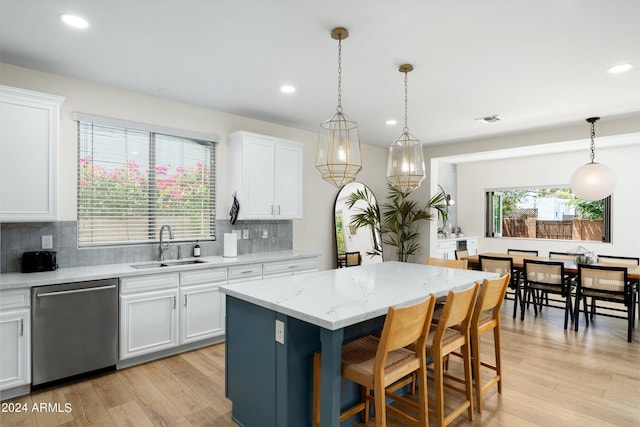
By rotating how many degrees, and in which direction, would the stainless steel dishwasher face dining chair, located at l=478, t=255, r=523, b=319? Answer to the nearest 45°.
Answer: approximately 45° to its left

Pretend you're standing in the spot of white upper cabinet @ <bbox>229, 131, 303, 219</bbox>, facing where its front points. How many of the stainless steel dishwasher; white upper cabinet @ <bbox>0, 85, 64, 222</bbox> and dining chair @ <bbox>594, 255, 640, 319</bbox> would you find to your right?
2

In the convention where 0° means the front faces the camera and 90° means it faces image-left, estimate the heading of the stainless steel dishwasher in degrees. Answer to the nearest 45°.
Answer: approximately 315°

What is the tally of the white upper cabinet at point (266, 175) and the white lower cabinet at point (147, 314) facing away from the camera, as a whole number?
0

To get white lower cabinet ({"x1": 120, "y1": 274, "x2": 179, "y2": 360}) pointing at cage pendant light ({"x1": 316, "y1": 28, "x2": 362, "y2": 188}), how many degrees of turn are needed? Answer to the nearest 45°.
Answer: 0° — it already faces it

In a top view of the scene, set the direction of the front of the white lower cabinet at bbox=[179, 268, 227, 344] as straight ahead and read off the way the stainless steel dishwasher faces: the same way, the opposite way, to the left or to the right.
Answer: the same way

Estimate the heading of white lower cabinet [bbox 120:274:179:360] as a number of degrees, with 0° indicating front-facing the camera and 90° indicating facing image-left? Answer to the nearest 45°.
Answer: approximately 315°

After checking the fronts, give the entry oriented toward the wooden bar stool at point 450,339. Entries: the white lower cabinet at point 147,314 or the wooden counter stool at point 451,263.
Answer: the white lower cabinet

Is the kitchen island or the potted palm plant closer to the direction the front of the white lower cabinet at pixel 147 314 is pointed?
the kitchen island

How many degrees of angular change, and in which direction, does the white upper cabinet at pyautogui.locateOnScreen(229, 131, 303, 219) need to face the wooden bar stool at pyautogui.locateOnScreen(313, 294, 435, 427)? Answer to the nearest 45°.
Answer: approximately 45° to its right

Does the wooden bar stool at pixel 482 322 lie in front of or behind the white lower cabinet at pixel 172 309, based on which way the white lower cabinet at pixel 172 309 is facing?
in front

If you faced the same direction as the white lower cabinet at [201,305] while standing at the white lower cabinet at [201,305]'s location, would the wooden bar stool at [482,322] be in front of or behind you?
in front

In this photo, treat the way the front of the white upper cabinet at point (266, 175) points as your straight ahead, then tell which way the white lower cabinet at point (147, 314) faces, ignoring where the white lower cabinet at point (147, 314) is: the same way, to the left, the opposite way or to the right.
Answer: the same way

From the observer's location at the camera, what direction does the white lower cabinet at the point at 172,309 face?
facing the viewer and to the right of the viewer

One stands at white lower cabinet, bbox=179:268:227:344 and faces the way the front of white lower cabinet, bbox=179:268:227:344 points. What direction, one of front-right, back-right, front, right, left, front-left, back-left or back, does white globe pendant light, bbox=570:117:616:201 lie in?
front-left

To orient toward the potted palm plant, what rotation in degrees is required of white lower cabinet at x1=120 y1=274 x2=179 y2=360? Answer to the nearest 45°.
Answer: approximately 45° to its left

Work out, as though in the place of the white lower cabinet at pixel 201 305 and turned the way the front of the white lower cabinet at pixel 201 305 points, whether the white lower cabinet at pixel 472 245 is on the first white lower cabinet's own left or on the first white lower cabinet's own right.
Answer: on the first white lower cabinet's own left

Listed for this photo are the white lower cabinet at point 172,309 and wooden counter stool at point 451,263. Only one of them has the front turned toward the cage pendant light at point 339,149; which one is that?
the white lower cabinet
